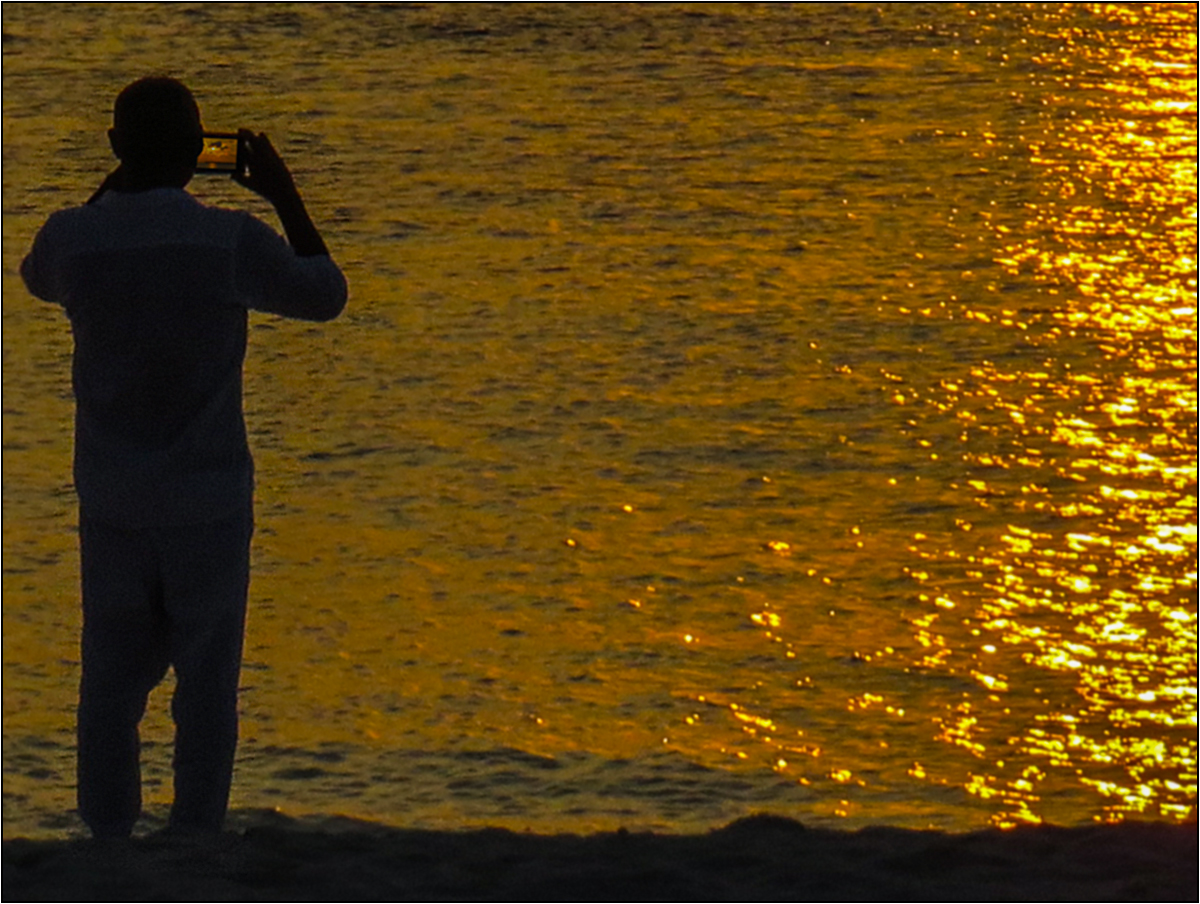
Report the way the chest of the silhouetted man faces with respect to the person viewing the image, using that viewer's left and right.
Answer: facing away from the viewer

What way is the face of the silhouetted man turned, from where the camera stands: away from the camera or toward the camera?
away from the camera
